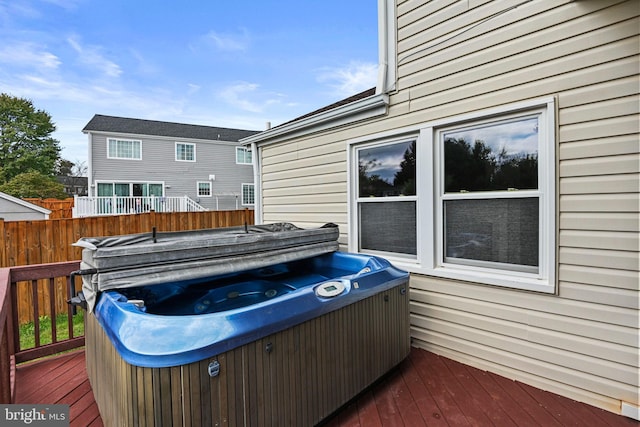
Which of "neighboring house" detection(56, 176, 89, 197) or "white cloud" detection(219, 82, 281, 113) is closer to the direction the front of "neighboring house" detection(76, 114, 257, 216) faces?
the neighboring house
